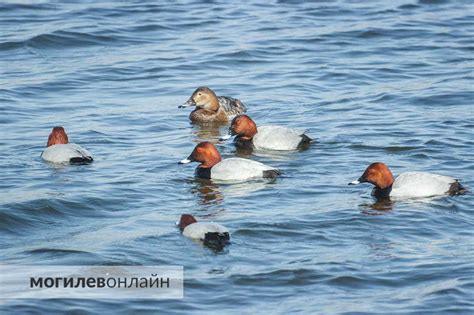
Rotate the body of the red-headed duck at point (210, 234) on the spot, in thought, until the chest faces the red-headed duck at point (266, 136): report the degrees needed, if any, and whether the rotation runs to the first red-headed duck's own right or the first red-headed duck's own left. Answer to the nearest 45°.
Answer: approximately 45° to the first red-headed duck's own right

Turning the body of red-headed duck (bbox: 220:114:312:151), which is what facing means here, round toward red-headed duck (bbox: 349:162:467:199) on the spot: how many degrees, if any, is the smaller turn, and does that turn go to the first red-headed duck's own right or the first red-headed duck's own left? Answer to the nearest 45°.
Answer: approximately 135° to the first red-headed duck's own left

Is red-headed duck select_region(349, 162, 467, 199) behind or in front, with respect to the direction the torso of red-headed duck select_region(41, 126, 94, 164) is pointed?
behind

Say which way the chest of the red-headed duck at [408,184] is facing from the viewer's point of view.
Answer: to the viewer's left

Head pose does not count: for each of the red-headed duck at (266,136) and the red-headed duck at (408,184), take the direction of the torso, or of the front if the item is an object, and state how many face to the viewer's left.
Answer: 2

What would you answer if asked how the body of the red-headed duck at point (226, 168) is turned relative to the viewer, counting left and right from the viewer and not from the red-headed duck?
facing to the left of the viewer

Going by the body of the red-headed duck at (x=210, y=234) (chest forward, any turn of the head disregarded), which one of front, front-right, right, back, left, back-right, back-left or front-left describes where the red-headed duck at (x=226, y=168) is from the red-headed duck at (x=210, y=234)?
front-right

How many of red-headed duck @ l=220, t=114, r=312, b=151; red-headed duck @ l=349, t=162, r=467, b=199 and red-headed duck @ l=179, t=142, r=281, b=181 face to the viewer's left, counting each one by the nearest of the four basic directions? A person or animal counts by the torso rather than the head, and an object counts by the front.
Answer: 3

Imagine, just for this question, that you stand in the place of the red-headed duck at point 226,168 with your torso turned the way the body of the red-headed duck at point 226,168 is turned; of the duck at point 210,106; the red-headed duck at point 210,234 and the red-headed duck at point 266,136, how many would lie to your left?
1

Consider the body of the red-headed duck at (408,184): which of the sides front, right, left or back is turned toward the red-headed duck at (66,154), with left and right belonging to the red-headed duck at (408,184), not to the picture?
front

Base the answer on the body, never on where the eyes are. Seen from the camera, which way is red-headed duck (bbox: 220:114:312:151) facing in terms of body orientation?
to the viewer's left
